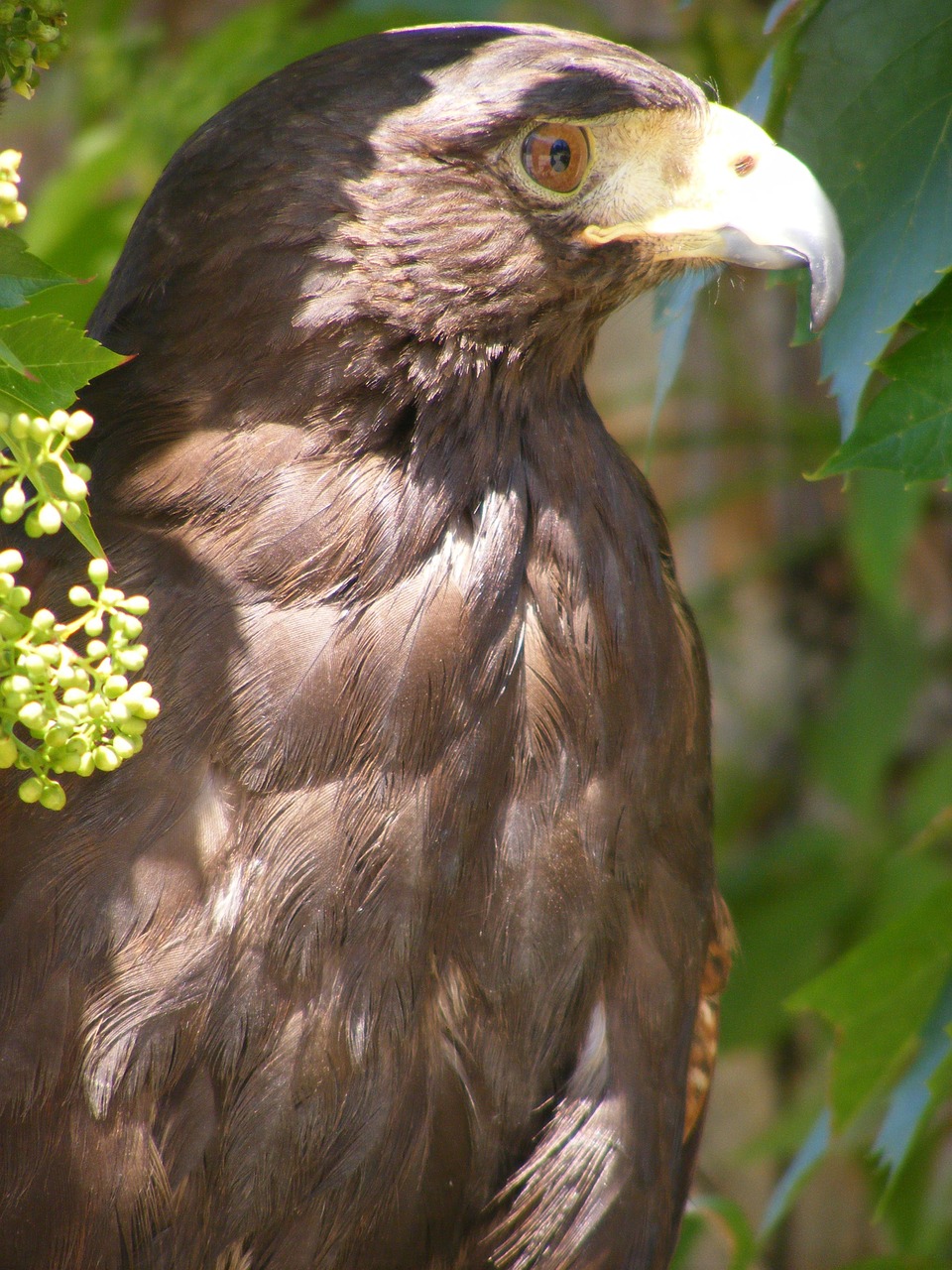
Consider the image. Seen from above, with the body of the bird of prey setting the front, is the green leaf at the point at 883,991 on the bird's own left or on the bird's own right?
on the bird's own left

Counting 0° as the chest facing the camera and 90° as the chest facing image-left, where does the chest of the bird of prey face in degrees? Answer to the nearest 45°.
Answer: approximately 315°

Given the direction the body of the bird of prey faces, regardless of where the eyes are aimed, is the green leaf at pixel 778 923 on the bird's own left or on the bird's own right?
on the bird's own left

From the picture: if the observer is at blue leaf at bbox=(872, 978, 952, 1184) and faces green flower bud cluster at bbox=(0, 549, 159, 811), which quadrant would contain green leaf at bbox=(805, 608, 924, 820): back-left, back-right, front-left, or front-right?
back-right
